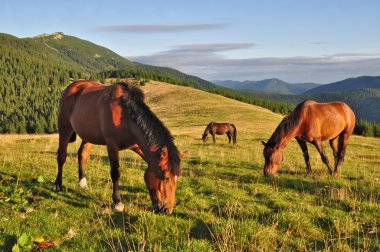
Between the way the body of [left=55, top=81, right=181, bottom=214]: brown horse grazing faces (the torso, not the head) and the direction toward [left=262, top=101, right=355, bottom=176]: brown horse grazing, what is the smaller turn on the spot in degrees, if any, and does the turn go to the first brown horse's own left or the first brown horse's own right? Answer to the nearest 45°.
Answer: approximately 90° to the first brown horse's own left

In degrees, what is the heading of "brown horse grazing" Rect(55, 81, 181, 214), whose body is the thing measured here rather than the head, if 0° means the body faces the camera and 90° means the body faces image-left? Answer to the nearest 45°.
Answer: approximately 315°
